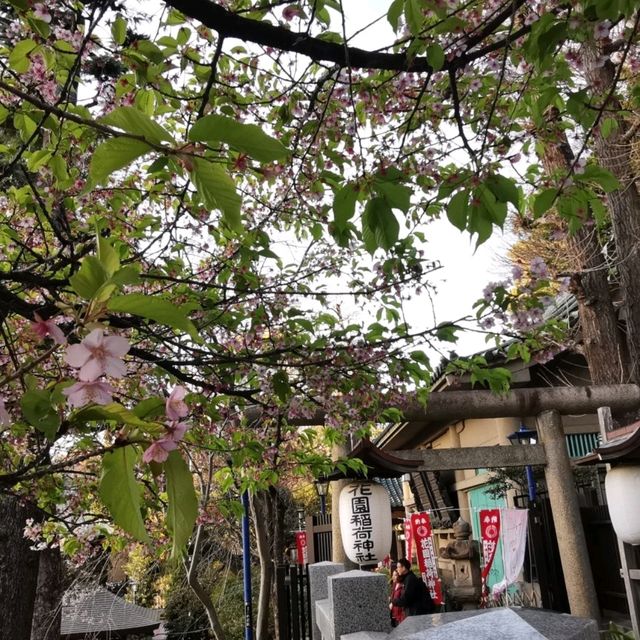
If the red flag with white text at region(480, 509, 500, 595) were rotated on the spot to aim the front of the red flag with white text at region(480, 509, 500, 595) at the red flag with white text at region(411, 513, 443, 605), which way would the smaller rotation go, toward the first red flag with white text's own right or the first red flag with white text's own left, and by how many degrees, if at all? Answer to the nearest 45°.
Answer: approximately 135° to the first red flag with white text's own right

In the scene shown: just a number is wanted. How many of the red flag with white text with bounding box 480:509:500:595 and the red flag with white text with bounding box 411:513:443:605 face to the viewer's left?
0

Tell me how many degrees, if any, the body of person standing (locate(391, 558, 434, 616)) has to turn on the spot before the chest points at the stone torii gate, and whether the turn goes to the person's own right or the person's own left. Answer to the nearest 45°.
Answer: approximately 180°
